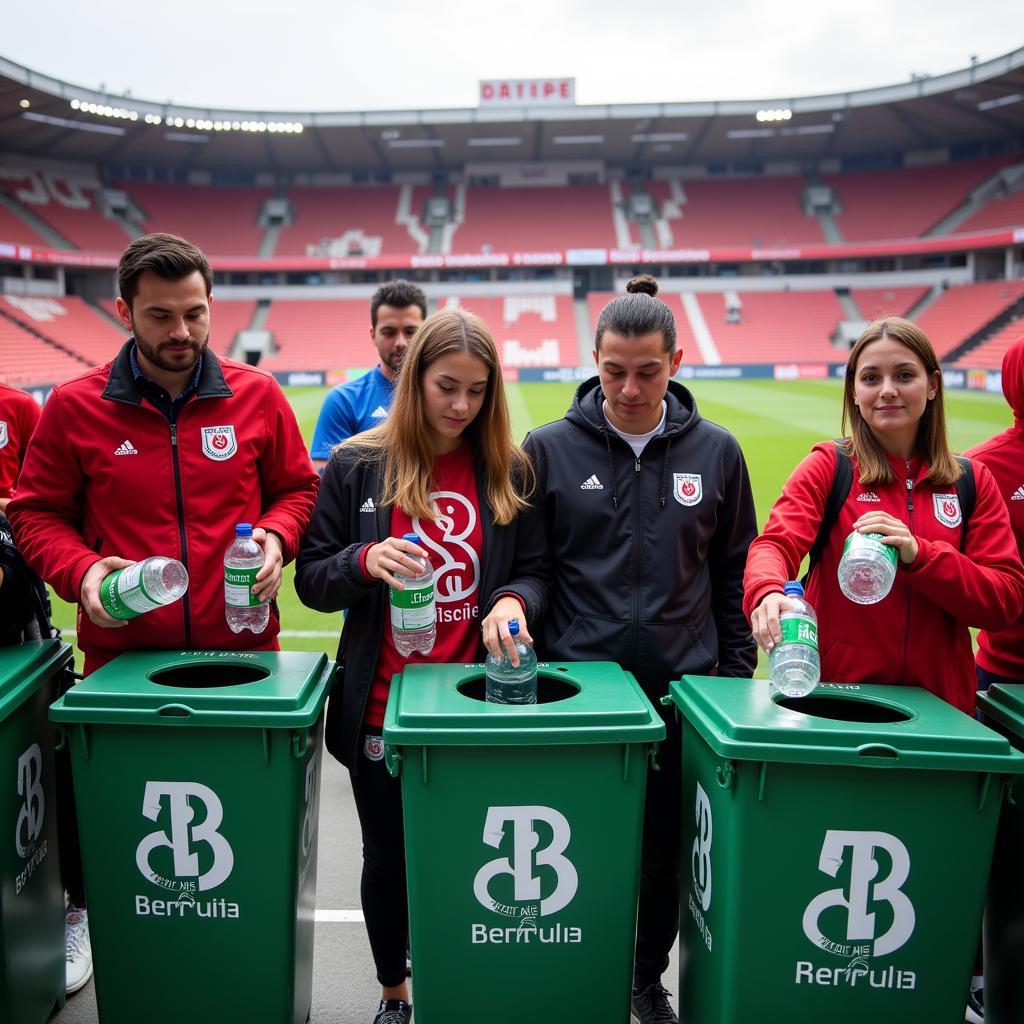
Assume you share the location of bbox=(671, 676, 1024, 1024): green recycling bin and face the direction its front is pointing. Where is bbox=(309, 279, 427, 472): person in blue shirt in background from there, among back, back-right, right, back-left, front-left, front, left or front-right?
back-right

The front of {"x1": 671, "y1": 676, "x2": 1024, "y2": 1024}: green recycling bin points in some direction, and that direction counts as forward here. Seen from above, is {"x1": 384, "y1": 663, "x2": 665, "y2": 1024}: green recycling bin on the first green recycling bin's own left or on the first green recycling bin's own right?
on the first green recycling bin's own right

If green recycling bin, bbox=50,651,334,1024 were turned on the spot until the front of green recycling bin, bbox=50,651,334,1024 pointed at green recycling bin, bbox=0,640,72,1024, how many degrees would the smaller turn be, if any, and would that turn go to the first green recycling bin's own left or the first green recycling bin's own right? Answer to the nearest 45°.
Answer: approximately 135° to the first green recycling bin's own right

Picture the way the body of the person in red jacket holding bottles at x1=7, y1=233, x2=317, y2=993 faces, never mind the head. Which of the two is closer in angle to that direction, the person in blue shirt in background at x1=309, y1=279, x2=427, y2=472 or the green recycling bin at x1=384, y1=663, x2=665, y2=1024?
the green recycling bin
